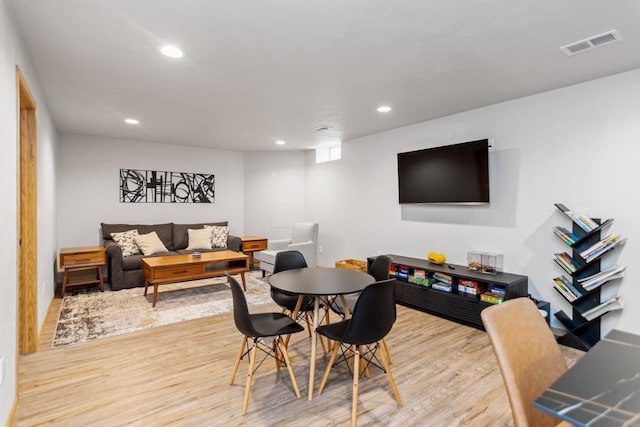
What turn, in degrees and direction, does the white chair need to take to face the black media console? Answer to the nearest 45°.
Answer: approximately 90° to its left

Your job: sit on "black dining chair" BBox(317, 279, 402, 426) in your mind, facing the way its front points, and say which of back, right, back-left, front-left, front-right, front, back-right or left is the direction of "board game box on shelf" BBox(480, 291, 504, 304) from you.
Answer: right

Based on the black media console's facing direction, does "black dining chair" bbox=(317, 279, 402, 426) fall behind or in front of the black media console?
in front

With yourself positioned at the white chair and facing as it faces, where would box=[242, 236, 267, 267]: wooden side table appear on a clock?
The wooden side table is roughly at 2 o'clock from the white chair.

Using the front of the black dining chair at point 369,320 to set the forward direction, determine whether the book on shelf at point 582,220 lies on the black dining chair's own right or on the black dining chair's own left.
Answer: on the black dining chair's own right

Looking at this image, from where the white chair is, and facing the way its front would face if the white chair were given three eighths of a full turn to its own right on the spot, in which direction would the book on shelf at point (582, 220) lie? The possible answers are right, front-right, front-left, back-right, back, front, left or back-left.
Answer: back-right

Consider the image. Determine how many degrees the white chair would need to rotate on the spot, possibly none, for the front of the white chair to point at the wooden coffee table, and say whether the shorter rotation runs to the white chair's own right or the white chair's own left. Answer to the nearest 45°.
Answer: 0° — it already faces it

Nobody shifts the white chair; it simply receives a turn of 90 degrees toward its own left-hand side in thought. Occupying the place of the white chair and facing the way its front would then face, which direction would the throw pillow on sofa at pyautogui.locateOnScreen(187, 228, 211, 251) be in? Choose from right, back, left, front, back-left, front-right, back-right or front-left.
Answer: back-right

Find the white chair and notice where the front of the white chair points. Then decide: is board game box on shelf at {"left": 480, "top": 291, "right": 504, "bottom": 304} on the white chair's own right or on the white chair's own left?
on the white chair's own left

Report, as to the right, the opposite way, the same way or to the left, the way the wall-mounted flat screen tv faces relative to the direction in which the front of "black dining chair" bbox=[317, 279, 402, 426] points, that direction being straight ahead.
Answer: to the left

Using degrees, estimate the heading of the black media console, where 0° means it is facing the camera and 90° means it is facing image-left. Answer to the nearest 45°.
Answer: approximately 45°

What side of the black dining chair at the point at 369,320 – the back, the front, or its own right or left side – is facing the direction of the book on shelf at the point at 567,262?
right
